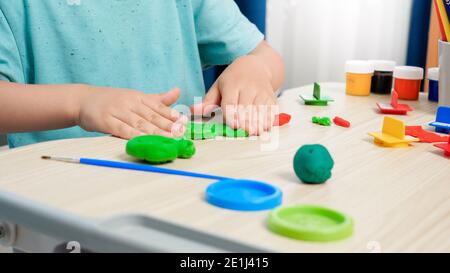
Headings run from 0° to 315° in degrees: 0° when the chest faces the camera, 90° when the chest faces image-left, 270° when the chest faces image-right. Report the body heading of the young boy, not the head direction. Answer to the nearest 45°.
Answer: approximately 315°
